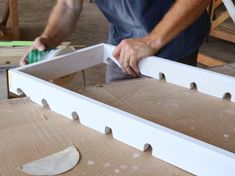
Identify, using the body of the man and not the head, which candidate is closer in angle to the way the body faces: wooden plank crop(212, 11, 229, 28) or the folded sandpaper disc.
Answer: the folded sandpaper disc

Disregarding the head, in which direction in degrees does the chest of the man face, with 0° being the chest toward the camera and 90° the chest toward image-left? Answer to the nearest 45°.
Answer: approximately 45°

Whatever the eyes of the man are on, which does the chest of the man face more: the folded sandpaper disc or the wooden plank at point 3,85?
the folded sandpaper disc

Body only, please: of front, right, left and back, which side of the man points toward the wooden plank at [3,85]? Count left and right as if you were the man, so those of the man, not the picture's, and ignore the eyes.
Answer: right

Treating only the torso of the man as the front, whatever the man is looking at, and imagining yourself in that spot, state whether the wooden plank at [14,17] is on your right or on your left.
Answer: on your right
